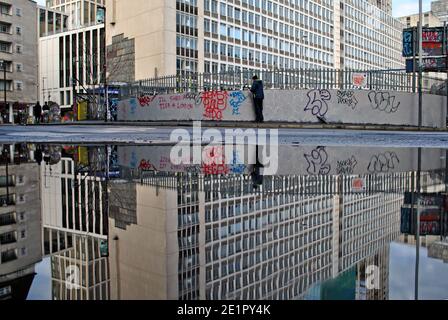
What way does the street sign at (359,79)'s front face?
toward the camera

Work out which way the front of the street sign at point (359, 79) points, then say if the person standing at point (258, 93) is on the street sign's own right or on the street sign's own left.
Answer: on the street sign's own right
